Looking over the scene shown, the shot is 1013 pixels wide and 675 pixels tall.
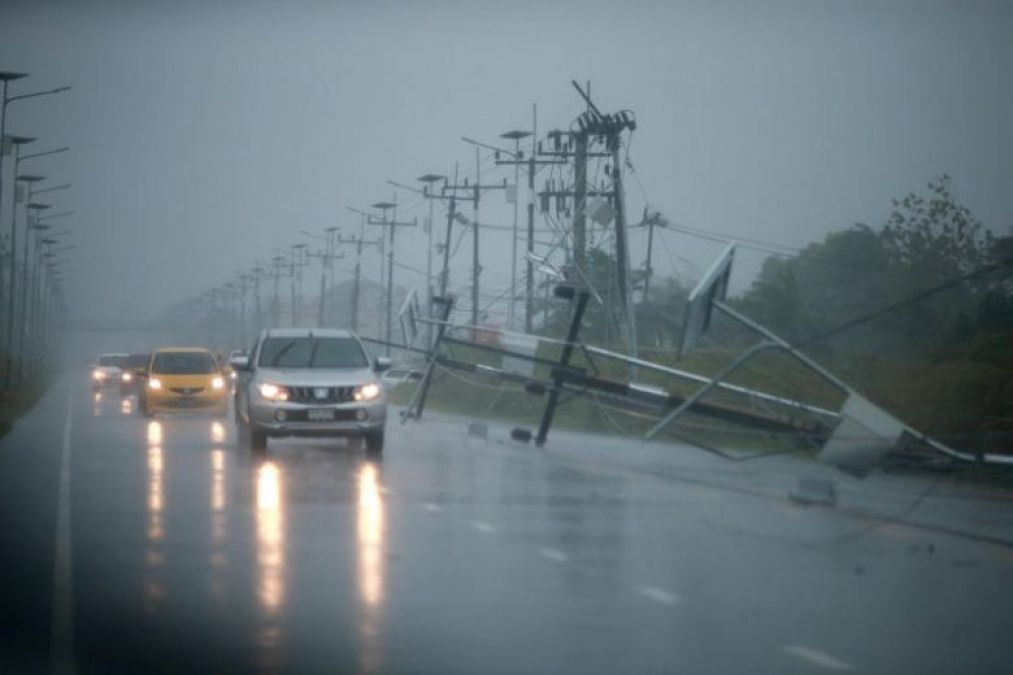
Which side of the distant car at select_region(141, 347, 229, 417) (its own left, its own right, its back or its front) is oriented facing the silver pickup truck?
front

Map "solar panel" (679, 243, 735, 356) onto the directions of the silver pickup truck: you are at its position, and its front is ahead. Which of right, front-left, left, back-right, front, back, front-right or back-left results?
front-left

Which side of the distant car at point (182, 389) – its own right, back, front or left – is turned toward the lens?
front

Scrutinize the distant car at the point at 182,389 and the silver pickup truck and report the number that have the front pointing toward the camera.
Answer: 2

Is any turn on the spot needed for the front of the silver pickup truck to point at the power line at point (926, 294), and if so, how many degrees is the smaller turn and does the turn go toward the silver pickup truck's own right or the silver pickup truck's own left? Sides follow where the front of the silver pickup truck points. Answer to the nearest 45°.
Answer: approximately 45° to the silver pickup truck's own left

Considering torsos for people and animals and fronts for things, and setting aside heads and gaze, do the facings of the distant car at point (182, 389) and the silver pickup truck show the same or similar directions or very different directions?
same or similar directions

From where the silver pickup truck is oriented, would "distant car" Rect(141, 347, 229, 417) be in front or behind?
behind

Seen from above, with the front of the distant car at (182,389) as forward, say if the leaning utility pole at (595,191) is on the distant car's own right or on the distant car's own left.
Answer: on the distant car's own left

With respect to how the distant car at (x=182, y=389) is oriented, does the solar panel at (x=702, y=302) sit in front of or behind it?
in front
